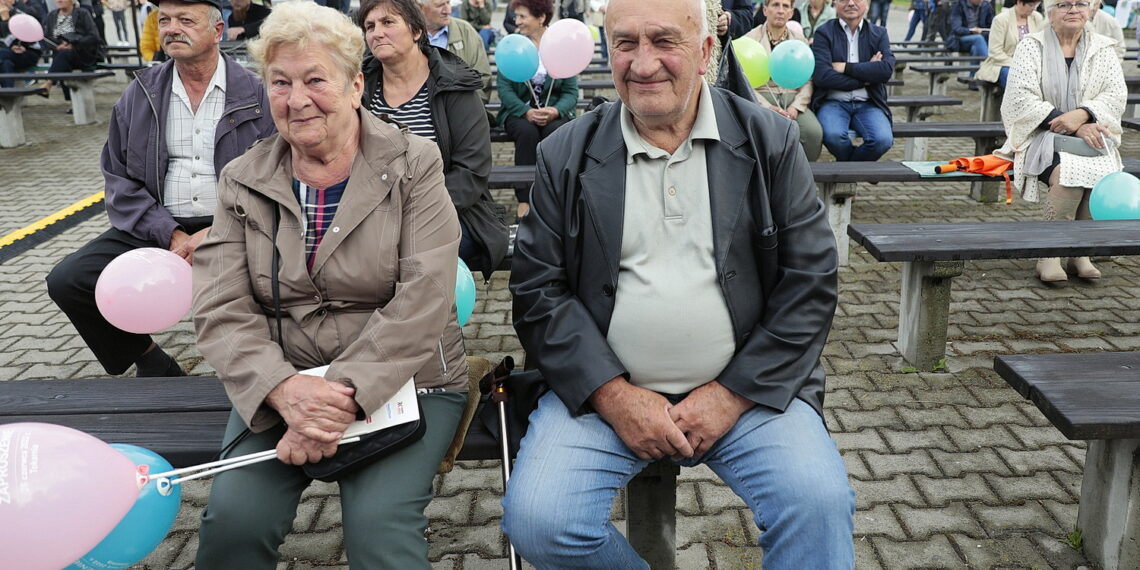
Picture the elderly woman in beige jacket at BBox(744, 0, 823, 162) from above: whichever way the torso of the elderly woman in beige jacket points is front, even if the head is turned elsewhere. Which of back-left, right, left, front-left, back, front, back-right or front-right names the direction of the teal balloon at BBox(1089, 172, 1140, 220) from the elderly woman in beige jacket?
front-left

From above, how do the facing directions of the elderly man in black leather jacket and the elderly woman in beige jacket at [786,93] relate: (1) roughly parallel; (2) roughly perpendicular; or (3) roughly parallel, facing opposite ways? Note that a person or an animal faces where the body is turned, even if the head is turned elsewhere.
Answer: roughly parallel

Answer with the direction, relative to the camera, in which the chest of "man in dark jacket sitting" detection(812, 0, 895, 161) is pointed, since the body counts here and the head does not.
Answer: toward the camera

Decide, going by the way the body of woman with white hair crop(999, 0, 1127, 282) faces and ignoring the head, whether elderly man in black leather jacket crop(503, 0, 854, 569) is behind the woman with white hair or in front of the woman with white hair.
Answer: in front

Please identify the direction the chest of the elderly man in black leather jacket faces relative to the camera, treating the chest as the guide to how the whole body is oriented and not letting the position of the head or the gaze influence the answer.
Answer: toward the camera

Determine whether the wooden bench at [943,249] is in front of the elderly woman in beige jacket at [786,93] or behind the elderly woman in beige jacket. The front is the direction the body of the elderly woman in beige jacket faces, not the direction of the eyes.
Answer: in front

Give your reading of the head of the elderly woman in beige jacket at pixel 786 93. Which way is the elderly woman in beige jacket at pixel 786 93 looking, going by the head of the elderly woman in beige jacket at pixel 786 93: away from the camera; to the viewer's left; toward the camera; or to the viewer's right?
toward the camera

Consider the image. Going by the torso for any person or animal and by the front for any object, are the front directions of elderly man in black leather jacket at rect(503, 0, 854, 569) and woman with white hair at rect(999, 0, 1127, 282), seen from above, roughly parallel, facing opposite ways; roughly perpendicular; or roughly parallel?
roughly parallel

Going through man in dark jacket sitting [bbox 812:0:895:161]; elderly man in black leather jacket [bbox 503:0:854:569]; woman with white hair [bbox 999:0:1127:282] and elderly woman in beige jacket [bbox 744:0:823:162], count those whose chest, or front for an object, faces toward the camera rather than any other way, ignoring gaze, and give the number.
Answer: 4

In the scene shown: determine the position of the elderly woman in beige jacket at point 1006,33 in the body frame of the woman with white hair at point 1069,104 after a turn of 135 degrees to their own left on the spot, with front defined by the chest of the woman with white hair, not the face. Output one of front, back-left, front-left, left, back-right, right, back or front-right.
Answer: front-left

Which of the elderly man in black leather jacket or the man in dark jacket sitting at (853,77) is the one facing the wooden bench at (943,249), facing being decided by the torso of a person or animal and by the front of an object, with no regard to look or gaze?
the man in dark jacket sitting

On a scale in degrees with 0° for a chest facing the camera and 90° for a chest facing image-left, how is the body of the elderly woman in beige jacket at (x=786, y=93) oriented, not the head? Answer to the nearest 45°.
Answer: approximately 0°

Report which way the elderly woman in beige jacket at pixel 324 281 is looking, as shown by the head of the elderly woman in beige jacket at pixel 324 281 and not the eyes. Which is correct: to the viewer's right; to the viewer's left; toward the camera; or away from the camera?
toward the camera
